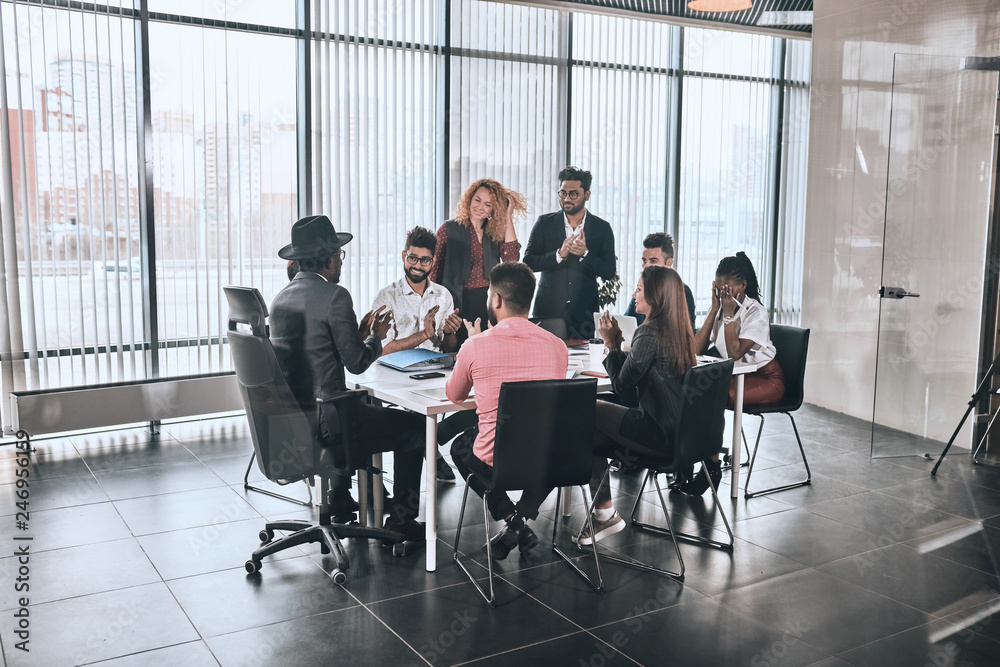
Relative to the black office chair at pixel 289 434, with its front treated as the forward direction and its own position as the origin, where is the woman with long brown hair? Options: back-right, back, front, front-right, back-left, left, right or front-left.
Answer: front-right

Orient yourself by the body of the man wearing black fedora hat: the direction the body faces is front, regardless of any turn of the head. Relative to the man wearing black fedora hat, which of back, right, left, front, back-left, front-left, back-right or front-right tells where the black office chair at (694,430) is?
front-right

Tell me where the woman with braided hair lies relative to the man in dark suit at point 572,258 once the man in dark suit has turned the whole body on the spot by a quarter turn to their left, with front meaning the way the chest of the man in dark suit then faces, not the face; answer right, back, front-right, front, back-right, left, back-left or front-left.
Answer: front-right

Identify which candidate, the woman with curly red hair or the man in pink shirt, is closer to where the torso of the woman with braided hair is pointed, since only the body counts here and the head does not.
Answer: the man in pink shirt

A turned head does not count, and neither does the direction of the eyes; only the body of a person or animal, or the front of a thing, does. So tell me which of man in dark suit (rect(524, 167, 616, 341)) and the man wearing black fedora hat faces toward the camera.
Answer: the man in dark suit

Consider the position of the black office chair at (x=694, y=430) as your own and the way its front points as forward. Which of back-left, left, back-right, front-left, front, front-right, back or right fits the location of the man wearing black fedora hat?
front-left

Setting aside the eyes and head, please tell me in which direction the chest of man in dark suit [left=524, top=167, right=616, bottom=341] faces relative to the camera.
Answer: toward the camera

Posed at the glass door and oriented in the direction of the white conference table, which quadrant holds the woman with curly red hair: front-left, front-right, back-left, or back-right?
front-right

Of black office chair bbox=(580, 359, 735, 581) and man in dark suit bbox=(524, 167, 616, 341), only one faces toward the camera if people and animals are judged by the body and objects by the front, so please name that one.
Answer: the man in dark suit

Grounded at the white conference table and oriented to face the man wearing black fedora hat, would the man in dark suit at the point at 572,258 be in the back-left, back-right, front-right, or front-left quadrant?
back-right

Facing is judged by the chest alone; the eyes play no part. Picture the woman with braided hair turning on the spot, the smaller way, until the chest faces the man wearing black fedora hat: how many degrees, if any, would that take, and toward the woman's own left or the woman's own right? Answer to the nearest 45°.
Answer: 0° — they already face them

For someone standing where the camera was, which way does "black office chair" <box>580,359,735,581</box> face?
facing away from the viewer and to the left of the viewer

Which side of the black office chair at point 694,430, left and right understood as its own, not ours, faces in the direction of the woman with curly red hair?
front

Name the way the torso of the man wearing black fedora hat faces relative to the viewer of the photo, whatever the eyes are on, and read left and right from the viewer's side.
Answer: facing away from the viewer and to the right of the viewer

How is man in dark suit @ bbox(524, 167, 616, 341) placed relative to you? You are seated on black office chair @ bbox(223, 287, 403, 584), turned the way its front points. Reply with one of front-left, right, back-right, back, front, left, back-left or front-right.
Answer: front

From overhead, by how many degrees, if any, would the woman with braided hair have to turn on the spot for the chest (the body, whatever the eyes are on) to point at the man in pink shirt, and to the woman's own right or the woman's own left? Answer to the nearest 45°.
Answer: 0° — they already face them

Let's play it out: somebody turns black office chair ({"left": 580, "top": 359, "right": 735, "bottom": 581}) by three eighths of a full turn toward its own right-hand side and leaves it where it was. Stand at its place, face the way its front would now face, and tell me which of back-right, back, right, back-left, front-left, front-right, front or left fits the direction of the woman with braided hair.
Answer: left

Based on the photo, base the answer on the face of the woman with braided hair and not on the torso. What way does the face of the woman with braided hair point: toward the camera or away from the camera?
toward the camera

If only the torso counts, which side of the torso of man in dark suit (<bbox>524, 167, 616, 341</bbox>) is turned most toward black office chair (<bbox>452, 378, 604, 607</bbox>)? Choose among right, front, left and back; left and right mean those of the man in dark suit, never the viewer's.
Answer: front

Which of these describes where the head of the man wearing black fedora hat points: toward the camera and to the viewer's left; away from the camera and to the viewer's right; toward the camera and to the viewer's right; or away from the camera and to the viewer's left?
away from the camera and to the viewer's right
